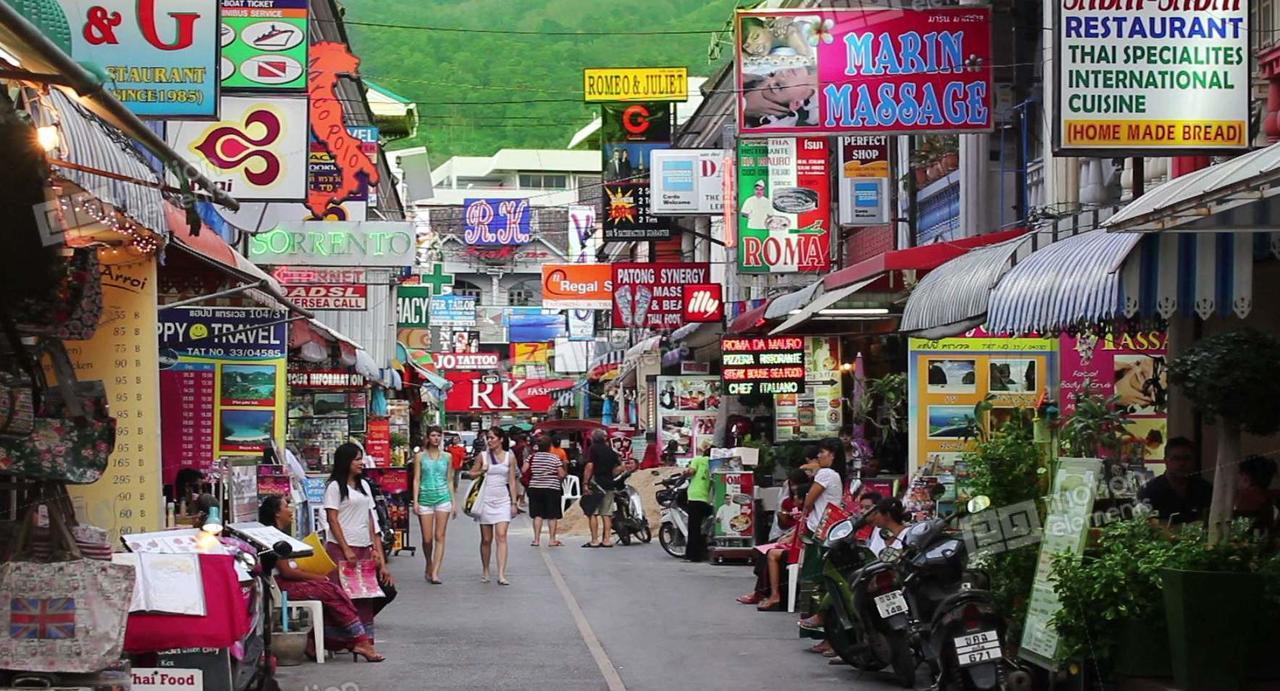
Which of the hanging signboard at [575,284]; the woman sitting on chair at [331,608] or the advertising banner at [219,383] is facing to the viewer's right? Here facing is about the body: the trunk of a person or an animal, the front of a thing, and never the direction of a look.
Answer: the woman sitting on chair

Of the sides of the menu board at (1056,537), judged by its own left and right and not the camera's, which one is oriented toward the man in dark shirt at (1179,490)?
back

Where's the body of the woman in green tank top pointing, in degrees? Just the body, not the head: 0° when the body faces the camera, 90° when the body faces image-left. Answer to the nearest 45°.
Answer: approximately 0°

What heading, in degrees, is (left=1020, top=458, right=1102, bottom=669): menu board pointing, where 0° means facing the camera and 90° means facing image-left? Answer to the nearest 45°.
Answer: approximately 45°

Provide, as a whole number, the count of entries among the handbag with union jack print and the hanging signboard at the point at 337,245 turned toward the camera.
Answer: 2

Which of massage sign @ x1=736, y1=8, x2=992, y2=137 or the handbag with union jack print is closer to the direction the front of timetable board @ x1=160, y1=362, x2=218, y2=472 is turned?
the handbag with union jack print

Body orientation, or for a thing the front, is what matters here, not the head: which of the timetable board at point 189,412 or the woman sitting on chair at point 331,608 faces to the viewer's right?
the woman sitting on chair

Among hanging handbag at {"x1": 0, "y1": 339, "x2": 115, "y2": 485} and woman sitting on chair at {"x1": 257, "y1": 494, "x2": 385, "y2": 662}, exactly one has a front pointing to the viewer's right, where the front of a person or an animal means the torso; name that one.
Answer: the woman sitting on chair
